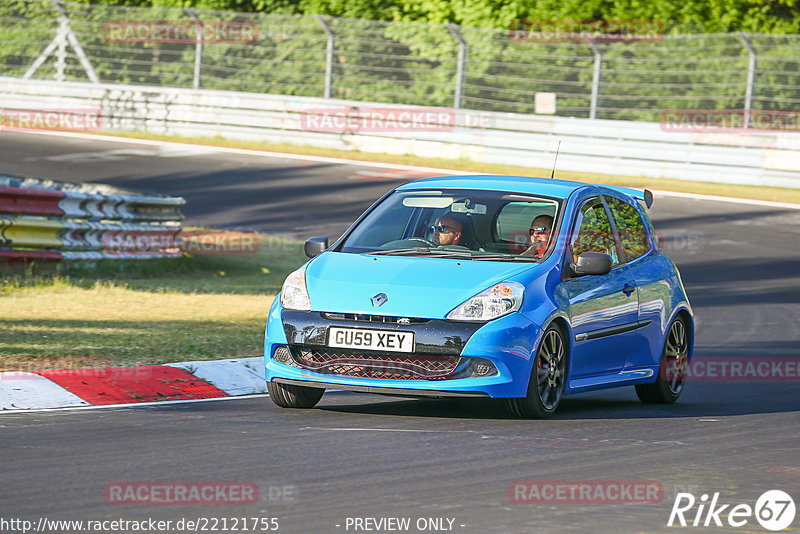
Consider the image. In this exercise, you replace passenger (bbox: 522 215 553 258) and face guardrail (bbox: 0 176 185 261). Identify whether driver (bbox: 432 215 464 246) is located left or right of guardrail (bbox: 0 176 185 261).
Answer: left

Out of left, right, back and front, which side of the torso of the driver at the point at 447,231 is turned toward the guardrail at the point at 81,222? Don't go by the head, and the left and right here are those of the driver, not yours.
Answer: right

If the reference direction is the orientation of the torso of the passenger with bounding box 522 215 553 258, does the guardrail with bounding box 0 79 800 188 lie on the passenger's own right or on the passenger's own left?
on the passenger's own right

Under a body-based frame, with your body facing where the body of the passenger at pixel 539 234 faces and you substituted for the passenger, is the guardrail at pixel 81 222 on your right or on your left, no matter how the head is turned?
on your right

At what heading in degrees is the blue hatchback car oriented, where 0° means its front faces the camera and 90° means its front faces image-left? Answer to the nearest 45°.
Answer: approximately 45°

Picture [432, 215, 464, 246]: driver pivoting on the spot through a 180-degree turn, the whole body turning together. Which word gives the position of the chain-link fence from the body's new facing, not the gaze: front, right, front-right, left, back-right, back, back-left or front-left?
front-left

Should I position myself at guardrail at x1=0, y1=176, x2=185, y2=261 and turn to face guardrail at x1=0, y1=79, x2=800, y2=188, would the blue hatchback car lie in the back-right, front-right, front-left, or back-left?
back-right

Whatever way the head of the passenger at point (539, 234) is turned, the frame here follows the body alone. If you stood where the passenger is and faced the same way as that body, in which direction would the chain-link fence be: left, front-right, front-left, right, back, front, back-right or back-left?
back-right

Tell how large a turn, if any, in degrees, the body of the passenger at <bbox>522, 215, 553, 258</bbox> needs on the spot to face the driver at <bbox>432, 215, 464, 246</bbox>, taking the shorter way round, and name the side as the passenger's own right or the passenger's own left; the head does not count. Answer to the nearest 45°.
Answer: approximately 45° to the passenger's own right

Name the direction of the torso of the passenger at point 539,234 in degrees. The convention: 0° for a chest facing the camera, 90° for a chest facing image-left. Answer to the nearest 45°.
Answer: approximately 45°

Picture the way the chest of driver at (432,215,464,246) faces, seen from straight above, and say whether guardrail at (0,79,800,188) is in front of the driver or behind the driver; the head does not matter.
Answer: behind
